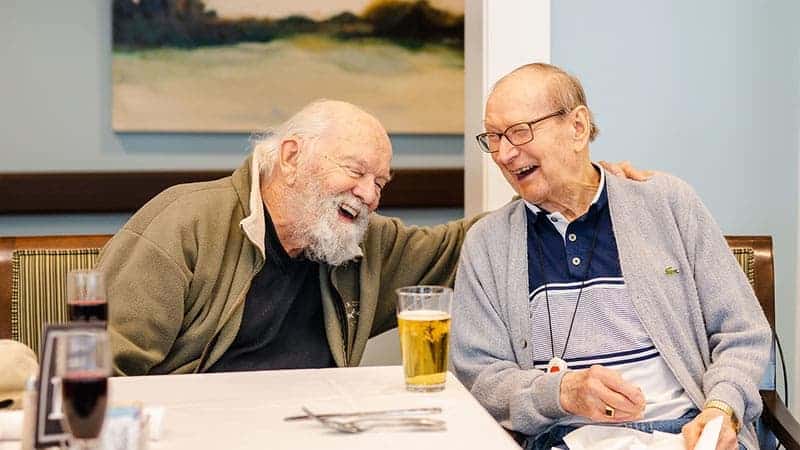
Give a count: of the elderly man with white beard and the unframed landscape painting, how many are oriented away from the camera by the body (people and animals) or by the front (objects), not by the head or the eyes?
0

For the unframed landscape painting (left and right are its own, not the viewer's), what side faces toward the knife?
front

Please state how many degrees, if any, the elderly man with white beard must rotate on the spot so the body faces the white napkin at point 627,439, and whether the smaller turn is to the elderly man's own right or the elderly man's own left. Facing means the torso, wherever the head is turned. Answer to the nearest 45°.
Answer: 0° — they already face it

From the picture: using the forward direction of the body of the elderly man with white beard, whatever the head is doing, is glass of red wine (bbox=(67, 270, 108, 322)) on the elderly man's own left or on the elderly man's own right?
on the elderly man's own right

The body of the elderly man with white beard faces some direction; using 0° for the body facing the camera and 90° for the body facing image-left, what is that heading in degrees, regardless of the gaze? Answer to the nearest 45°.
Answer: approximately 315°

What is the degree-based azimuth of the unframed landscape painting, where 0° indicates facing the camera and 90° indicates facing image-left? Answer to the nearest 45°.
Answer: approximately 0°

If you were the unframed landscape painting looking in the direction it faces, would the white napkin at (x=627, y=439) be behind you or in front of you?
in front

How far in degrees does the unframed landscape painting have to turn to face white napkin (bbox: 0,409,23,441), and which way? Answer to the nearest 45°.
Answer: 0° — it already faces it

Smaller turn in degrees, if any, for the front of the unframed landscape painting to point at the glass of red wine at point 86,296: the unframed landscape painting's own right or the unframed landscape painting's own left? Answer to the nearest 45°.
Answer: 0° — it already faces it
